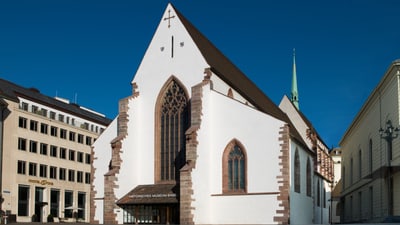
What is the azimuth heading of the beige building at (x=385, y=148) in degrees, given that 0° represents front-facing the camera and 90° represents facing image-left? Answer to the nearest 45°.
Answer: approximately 45°

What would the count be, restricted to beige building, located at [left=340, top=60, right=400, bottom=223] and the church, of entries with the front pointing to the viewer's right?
0

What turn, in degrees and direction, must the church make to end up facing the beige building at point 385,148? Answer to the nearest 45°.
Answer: approximately 135° to its left

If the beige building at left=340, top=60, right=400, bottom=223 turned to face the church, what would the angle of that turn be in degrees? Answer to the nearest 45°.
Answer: approximately 45° to its right
